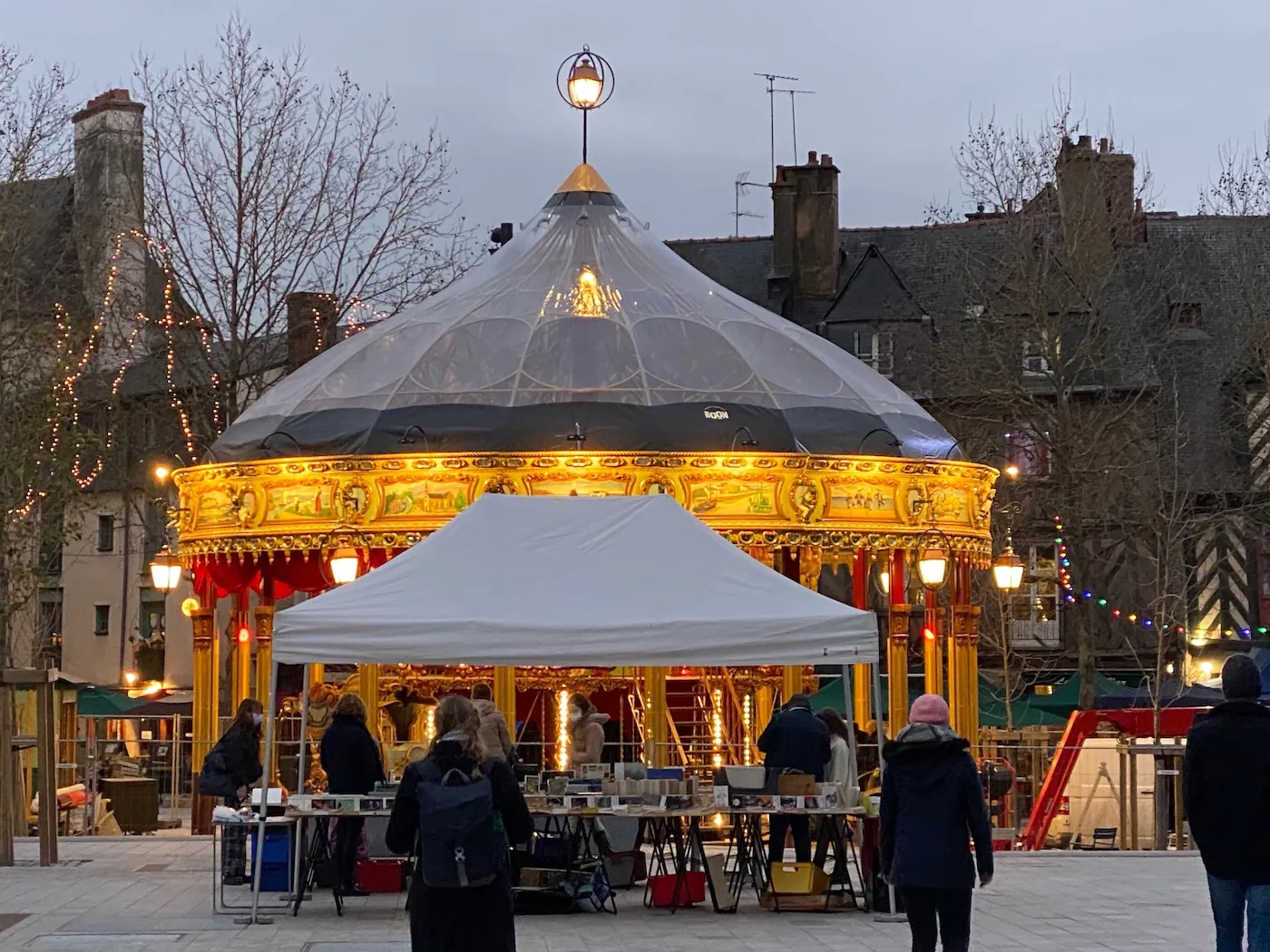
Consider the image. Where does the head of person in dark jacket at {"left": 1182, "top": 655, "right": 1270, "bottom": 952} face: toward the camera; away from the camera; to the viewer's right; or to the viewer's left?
away from the camera

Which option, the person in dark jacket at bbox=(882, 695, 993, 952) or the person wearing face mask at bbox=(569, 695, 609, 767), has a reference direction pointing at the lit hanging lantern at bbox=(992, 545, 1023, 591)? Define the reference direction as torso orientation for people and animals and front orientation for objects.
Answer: the person in dark jacket

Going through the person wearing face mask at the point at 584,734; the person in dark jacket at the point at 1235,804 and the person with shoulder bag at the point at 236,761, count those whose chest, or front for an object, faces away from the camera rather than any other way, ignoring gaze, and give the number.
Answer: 1

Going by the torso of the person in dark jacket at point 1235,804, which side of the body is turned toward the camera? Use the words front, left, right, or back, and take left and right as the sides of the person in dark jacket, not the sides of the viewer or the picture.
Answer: back

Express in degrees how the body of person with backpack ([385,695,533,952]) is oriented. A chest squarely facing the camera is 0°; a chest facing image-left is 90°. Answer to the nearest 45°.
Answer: approximately 180°

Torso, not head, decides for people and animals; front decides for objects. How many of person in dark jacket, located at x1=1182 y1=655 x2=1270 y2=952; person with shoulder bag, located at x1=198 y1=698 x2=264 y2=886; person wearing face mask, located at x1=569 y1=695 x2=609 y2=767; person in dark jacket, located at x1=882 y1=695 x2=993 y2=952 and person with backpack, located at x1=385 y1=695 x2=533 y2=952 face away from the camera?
3

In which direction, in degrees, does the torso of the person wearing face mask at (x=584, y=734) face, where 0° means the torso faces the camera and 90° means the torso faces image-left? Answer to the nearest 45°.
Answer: approximately 45°

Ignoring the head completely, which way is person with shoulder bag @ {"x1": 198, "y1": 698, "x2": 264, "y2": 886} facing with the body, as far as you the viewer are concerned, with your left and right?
facing to the right of the viewer

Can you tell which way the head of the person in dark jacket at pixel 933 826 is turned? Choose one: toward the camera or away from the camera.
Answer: away from the camera

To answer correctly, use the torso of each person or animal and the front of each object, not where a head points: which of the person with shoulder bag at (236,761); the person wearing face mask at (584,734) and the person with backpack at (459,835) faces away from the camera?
the person with backpack at (459,835)

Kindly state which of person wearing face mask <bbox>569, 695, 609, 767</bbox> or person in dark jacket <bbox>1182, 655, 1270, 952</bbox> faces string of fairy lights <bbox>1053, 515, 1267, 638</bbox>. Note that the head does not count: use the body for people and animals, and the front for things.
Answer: the person in dark jacket

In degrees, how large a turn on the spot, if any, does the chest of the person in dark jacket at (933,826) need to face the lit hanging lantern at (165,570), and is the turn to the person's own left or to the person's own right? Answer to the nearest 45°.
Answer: approximately 45° to the person's own left

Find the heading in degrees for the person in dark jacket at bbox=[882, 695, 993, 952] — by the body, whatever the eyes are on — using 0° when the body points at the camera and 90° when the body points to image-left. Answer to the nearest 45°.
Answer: approximately 180°

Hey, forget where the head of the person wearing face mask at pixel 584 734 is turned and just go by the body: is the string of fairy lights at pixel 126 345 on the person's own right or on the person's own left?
on the person's own right

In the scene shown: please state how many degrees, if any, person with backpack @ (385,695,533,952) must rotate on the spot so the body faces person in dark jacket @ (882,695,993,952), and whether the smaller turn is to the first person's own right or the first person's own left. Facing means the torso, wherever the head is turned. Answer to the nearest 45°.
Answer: approximately 90° to the first person's own right

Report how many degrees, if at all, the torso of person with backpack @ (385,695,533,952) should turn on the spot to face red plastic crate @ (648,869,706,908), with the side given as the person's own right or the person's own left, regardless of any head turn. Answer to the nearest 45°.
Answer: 0° — they already face it
